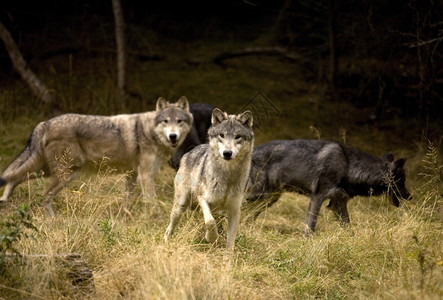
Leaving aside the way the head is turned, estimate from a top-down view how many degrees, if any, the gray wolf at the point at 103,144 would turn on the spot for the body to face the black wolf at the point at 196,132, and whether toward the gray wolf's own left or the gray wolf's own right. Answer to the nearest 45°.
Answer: approximately 45° to the gray wolf's own left

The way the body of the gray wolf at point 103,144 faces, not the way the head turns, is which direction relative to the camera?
to the viewer's right

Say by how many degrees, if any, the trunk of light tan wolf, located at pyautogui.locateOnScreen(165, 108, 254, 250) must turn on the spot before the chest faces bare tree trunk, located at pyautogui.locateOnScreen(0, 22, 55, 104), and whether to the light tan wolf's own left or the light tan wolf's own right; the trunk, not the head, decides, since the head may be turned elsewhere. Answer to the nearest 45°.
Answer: approximately 180°

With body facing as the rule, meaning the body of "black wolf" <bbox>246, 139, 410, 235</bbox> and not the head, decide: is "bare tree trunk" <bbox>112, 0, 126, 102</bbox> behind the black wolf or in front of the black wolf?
behind

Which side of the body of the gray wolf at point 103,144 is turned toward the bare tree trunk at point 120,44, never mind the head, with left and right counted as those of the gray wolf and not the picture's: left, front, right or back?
left

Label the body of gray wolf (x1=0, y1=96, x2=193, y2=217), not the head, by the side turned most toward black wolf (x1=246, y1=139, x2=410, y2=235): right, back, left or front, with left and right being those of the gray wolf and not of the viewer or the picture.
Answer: front

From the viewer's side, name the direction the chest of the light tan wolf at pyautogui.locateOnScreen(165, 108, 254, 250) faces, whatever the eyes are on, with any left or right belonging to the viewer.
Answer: facing the viewer and to the right of the viewer

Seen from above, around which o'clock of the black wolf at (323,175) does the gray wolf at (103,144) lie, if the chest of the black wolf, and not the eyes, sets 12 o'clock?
The gray wolf is roughly at 6 o'clock from the black wolf.

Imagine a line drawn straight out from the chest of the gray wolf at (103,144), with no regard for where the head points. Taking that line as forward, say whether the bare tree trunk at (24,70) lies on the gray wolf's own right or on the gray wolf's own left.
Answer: on the gray wolf's own left

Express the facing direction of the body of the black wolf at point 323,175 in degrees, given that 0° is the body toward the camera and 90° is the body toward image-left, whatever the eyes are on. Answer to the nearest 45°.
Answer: approximately 270°

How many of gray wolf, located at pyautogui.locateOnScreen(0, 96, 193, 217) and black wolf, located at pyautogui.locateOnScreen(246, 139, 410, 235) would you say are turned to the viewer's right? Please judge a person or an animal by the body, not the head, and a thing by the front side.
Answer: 2

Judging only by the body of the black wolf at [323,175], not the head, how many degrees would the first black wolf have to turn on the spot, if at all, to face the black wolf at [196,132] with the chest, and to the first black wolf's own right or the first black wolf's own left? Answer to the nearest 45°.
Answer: approximately 135° to the first black wolf's own left
